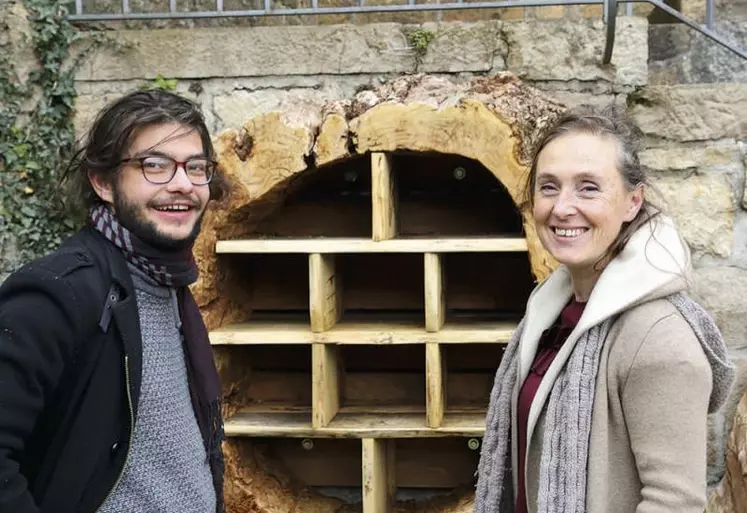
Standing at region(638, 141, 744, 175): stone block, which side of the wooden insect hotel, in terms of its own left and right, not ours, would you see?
left

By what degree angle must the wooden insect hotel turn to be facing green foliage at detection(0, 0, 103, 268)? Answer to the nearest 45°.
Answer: approximately 90° to its right

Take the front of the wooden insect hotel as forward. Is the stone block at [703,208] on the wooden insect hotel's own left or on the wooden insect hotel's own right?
on the wooden insect hotel's own left

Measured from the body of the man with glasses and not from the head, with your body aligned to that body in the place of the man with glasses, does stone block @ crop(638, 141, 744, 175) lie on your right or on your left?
on your left

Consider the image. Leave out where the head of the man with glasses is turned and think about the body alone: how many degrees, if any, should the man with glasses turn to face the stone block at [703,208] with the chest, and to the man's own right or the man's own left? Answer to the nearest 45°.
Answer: approximately 45° to the man's own left

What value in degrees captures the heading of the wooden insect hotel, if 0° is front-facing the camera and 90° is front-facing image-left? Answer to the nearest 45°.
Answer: approximately 0°

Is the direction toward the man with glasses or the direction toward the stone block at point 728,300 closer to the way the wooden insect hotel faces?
the man with glasses

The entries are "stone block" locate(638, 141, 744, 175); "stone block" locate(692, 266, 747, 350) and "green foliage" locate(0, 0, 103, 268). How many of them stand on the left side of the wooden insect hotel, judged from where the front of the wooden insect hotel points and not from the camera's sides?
2

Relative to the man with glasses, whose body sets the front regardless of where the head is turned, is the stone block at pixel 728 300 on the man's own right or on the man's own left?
on the man's own left

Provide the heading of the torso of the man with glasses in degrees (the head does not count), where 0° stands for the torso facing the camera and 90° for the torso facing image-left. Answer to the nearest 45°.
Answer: approximately 315°
